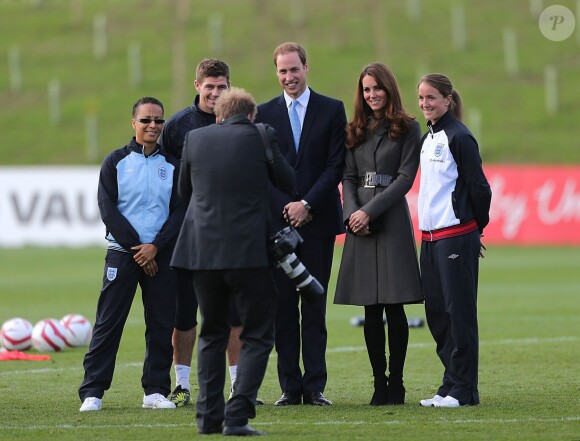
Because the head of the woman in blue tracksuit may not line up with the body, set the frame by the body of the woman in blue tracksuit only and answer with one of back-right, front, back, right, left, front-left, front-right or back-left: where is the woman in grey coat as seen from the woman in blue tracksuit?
left

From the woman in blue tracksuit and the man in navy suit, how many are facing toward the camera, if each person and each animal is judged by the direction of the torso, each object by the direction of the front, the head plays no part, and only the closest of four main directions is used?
2

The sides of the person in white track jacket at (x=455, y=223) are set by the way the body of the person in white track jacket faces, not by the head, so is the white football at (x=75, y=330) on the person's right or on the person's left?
on the person's right

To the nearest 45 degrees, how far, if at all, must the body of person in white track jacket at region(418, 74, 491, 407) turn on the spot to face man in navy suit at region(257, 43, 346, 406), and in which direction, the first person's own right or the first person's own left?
approximately 45° to the first person's own right

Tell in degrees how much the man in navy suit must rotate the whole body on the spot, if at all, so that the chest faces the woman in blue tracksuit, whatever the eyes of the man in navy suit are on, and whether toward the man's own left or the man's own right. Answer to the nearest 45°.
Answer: approximately 90° to the man's own right

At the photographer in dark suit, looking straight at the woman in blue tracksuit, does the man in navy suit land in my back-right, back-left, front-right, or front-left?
front-right

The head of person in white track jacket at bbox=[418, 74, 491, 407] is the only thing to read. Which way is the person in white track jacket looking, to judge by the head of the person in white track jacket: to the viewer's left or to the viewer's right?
to the viewer's left

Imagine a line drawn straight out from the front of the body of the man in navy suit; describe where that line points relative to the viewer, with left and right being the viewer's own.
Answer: facing the viewer

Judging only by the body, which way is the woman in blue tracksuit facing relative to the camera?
toward the camera

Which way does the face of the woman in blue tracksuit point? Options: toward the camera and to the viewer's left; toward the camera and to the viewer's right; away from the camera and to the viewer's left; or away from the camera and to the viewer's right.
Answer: toward the camera and to the viewer's right

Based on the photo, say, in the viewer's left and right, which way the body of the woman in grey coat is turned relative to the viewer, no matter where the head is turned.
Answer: facing the viewer and to the left of the viewer

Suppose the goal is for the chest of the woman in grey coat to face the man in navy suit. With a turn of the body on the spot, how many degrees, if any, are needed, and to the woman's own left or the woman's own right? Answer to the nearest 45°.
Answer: approximately 45° to the woman's own right
